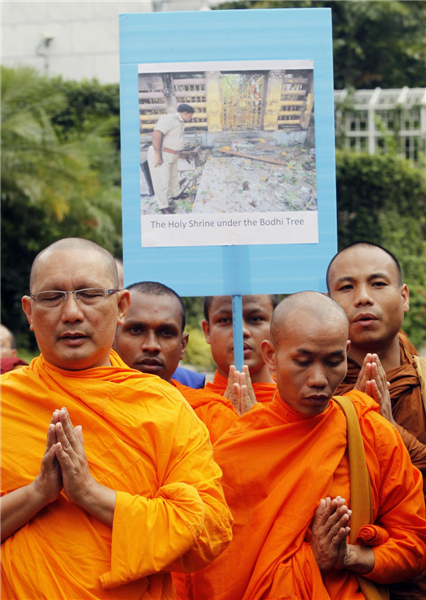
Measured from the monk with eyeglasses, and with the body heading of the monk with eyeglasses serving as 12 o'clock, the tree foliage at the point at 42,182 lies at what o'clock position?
The tree foliage is roughly at 6 o'clock from the monk with eyeglasses.

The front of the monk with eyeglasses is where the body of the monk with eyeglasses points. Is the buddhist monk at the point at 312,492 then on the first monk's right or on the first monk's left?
on the first monk's left

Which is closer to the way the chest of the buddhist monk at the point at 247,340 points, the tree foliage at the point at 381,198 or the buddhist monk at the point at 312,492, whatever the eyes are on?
the buddhist monk

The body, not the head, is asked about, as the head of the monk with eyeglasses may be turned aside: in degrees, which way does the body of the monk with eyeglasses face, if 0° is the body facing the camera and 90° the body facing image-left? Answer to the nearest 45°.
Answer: approximately 0°

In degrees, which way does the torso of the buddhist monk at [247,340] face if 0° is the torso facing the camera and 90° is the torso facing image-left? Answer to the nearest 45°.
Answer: approximately 0°

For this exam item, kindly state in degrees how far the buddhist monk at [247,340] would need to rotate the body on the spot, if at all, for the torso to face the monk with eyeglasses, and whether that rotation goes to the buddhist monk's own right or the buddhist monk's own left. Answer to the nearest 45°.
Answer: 0° — they already face them

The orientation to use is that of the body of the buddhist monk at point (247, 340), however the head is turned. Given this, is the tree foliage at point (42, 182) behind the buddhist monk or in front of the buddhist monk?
behind

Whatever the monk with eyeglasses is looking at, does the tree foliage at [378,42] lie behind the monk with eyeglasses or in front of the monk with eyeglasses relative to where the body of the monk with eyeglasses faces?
behind

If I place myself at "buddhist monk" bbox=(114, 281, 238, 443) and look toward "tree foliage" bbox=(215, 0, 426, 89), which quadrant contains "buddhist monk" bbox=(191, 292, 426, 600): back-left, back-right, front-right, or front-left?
back-right
